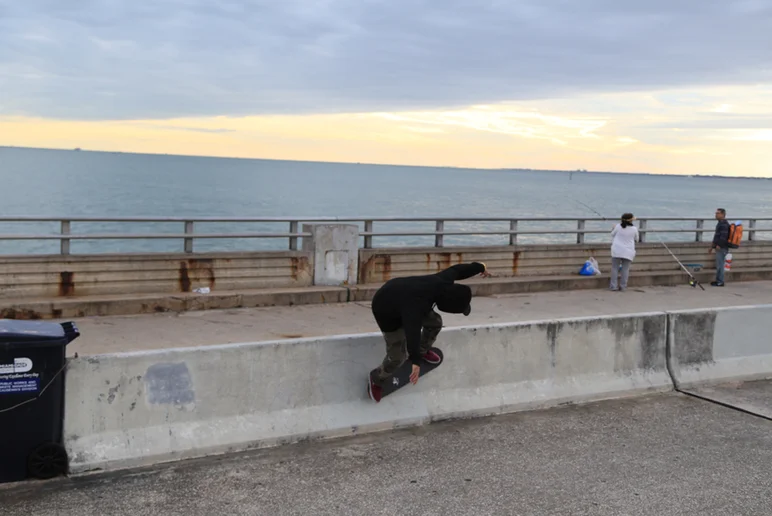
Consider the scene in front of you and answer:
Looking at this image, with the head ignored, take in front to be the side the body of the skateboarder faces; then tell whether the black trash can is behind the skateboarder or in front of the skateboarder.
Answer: behind

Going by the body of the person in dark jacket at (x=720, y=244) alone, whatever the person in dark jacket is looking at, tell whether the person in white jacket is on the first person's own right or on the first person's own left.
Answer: on the first person's own left

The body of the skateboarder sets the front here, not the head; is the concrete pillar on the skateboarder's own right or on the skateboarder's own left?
on the skateboarder's own left

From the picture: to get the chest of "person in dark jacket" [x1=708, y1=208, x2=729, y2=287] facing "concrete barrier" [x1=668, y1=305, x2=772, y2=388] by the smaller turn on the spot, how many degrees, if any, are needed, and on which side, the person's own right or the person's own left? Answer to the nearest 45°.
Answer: approximately 90° to the person's own left

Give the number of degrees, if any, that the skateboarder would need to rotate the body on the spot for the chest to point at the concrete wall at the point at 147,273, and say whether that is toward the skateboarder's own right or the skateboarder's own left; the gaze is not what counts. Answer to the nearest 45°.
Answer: approximately 135° to the skateboarder's own left

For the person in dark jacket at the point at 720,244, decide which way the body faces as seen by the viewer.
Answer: to the viewer's left

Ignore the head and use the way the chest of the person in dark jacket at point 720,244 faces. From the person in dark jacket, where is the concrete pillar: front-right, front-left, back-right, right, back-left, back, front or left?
front-left

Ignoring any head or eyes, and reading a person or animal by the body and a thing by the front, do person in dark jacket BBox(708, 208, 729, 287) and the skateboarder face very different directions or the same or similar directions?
very different directions
